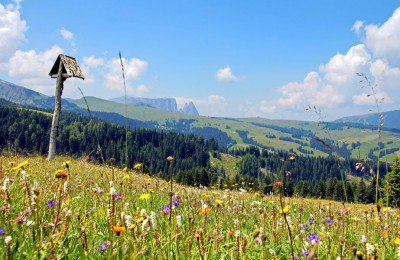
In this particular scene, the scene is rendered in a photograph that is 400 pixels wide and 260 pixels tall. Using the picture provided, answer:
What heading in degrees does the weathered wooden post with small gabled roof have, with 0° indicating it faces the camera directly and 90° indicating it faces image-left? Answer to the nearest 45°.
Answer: approximately 45°
